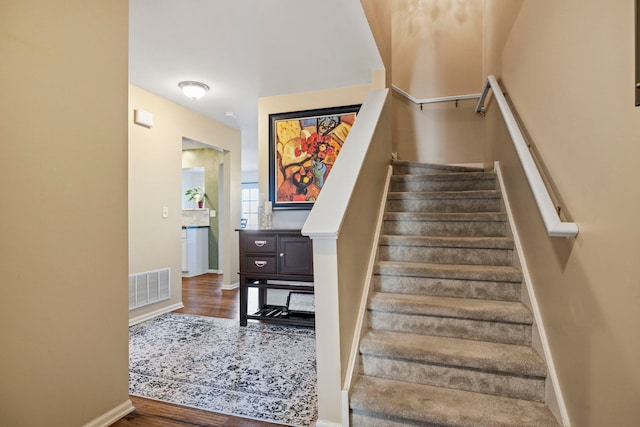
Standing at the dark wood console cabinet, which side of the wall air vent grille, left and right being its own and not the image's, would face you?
front

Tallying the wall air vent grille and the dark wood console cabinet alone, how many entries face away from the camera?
0

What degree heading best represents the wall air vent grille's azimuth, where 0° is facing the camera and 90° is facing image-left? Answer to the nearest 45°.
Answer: approximately 315°

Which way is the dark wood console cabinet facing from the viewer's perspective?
toward the camera

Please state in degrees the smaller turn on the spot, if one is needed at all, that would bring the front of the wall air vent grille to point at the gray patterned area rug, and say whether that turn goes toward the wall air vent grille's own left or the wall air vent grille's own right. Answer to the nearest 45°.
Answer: approximately 45° to the wall air vent grille's own right

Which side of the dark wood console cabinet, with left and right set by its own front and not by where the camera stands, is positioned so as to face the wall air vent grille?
right
